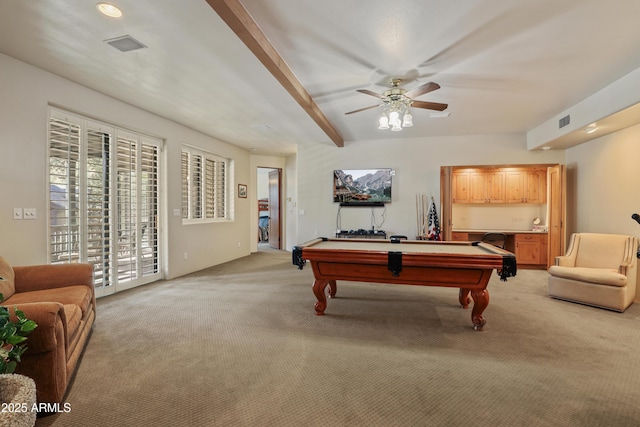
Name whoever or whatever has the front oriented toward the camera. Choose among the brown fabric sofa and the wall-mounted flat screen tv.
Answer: the wall-mounted flat screen tv

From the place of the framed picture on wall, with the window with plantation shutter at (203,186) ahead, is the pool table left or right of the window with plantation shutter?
left

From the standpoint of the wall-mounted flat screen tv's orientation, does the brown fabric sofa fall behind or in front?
in front

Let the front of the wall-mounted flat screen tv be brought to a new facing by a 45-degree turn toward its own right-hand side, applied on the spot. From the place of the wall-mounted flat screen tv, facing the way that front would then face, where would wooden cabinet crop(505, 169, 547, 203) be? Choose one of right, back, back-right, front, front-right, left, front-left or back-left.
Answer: back-left

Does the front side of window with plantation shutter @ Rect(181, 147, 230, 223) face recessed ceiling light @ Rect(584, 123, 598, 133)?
yes

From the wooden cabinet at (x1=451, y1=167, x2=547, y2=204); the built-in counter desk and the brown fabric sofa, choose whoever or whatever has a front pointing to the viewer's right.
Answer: the brown fabric sofa

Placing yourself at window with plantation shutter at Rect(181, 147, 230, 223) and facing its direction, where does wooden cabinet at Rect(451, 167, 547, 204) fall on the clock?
The wooden cabinet is roughly at 11 o'clock from the window with plantation shutter.

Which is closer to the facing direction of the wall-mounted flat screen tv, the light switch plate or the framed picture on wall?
the light switch plate

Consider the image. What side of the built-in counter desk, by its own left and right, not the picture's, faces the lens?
front

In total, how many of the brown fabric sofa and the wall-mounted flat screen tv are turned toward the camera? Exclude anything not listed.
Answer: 1

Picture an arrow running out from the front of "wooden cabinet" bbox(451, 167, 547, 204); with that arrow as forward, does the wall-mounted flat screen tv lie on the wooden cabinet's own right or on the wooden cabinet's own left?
on the wooden cabinet's own right

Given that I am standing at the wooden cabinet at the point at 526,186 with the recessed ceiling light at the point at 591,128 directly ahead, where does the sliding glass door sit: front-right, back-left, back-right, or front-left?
front-right

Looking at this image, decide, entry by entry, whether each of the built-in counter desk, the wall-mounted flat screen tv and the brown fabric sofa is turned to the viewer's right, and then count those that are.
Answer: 1

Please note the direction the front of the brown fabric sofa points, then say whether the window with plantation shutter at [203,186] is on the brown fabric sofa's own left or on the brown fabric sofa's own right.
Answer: on the brown fabric sofa's own left

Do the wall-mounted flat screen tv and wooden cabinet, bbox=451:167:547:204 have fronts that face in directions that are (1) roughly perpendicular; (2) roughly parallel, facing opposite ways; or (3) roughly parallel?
roughly parallel

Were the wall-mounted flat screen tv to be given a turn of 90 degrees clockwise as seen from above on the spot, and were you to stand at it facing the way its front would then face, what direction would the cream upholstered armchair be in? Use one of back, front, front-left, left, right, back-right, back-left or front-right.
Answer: back-left

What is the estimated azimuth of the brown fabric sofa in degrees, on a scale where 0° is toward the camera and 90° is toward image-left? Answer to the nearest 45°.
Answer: approximately 270°

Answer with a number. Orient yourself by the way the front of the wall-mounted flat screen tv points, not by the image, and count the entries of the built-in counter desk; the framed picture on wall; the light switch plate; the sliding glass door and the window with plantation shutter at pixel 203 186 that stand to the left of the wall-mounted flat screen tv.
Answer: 1

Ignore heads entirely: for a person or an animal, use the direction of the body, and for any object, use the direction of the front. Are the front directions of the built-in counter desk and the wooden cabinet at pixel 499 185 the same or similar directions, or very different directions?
same or similar directions

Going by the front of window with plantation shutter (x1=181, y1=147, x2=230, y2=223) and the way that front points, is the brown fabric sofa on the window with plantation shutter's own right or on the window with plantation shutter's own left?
on the window with plantation shutter's own right

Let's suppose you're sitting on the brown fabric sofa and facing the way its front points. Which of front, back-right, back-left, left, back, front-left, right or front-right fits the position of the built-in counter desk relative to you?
front

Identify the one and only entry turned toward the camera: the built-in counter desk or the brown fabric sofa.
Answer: the built-in counter desk
